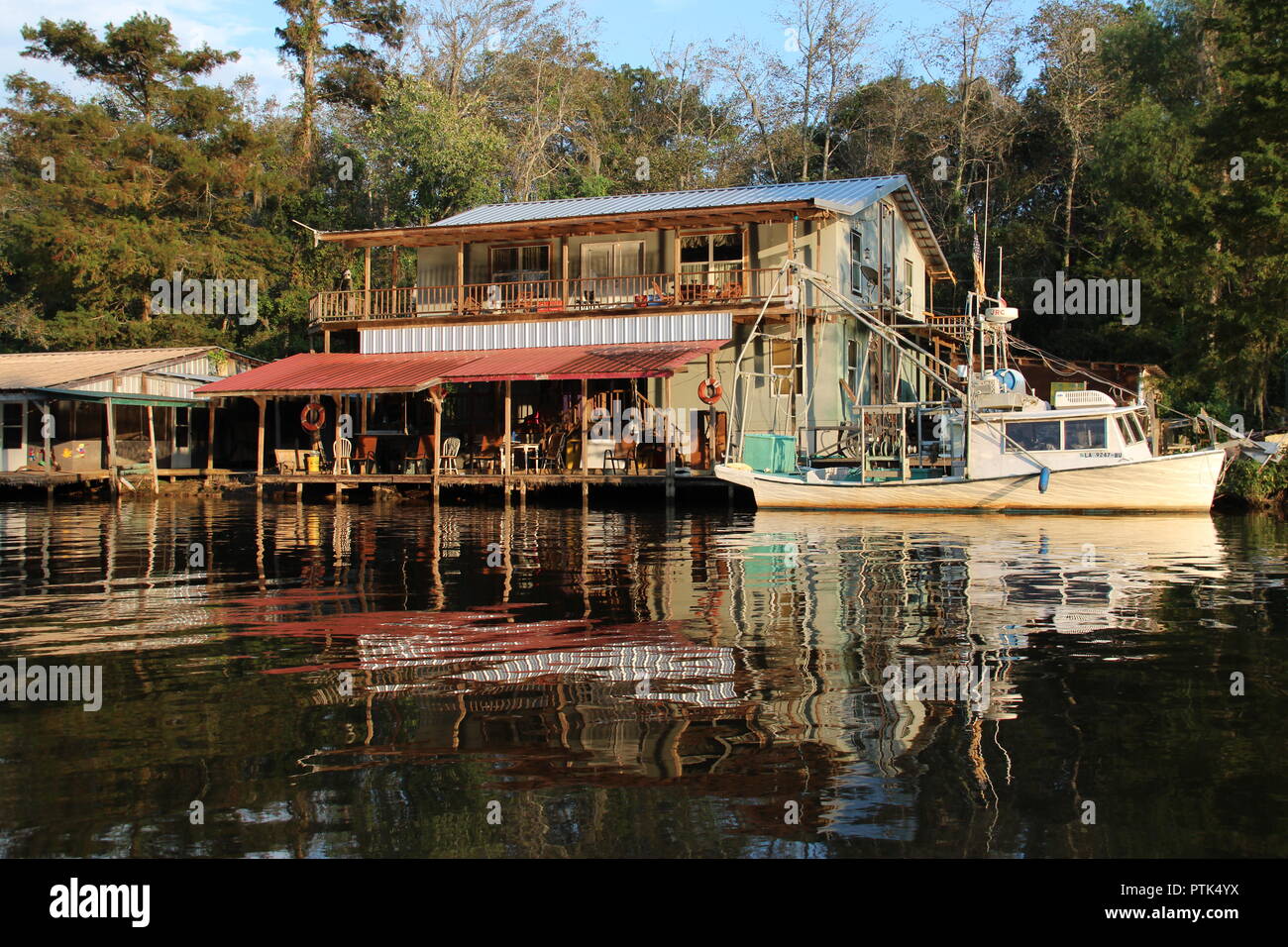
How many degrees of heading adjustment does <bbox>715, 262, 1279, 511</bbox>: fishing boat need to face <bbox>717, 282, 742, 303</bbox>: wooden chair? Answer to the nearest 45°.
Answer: approximately 135° to its left

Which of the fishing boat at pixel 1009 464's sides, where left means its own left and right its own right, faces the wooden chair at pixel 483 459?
back

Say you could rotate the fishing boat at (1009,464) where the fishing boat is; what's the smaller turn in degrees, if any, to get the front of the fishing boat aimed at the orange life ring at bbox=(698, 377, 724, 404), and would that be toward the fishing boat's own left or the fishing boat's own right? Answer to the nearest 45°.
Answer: approximately 180°

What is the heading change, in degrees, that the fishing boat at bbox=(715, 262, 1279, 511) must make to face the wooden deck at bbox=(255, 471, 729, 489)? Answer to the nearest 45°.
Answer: approximately 180°

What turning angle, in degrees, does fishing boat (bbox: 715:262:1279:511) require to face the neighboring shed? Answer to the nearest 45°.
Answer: approximately 180°

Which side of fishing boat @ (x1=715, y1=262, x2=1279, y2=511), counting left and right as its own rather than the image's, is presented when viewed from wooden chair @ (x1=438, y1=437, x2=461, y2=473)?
back

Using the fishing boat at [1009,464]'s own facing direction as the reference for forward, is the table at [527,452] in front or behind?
behind

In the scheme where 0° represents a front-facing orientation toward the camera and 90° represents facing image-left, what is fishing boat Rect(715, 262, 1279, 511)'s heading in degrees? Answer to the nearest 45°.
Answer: approximately 270°
